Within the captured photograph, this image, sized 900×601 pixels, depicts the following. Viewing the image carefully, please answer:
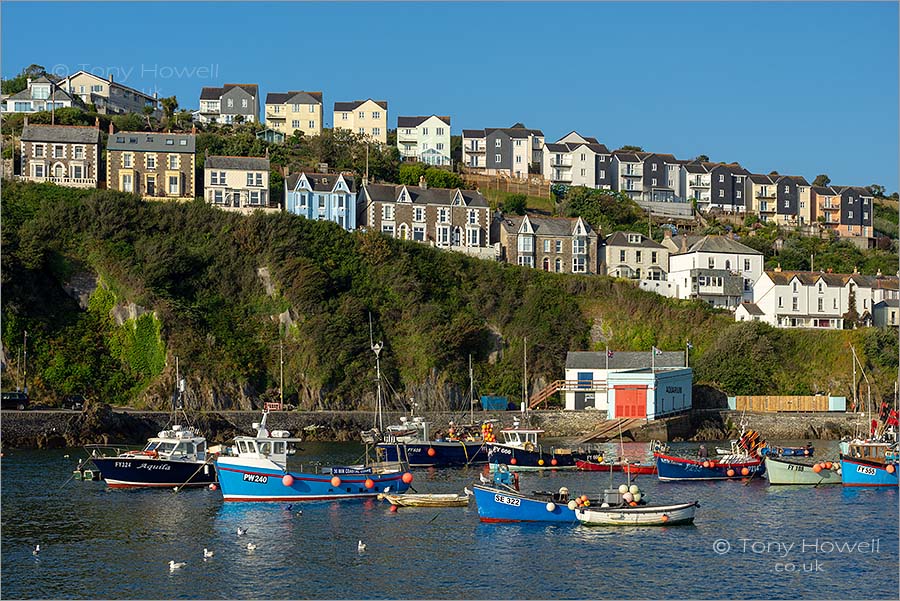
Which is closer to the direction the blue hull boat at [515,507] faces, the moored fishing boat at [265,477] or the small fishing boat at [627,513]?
the moored fishing boat

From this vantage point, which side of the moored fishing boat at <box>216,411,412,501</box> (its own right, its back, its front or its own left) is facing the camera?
left

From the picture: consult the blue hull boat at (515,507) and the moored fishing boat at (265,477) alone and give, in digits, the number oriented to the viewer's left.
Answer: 2

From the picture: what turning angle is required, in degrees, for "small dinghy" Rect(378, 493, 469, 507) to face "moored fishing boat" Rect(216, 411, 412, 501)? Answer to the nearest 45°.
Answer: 0° — it already faces it

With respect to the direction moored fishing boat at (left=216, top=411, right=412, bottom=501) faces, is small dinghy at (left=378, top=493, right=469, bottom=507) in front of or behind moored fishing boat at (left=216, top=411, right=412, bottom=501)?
behind

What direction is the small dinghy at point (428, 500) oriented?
to the viewer's left

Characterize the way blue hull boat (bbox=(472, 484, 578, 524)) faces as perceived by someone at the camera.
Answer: facing to the left of the viewer

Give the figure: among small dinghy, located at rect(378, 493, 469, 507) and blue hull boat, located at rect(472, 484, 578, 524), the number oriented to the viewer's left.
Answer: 2

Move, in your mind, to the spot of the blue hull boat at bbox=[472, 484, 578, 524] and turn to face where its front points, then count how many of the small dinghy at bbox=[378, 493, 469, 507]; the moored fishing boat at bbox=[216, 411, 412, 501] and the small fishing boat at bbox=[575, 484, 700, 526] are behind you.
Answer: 1

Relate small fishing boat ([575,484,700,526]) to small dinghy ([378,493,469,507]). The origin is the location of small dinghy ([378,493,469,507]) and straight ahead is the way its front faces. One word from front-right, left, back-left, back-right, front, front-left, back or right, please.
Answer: back-left

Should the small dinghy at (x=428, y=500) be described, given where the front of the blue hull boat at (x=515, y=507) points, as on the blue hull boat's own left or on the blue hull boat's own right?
on the blue hull boat's own right

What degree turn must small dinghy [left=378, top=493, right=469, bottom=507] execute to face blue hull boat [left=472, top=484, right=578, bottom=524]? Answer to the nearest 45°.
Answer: approximately 135° to its left
